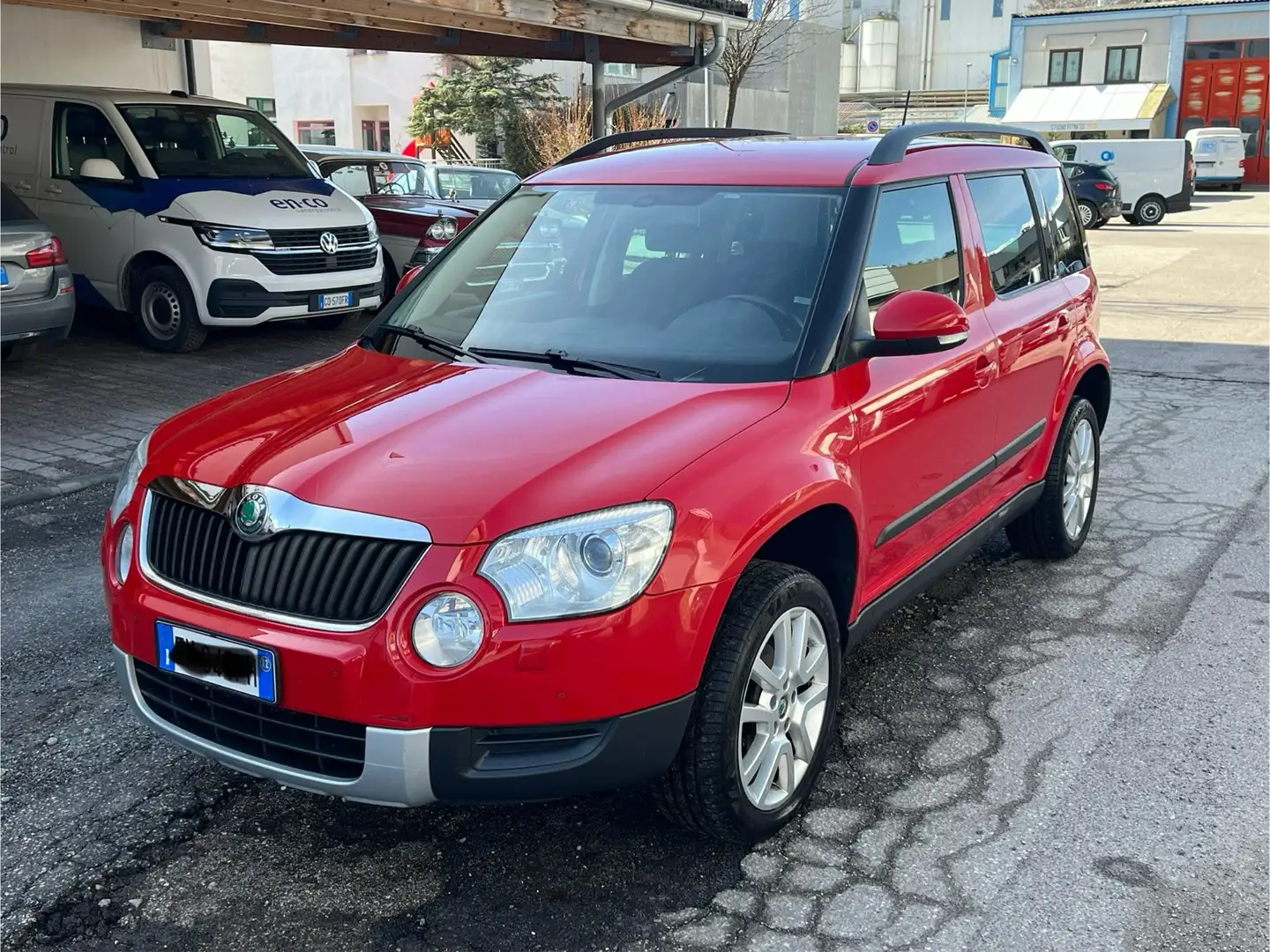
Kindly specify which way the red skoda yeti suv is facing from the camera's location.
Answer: facing the viewer and to the left of the viewer

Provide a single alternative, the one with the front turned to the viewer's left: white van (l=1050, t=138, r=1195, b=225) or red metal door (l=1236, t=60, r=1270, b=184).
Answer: the white van

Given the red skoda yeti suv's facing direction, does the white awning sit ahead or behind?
behind

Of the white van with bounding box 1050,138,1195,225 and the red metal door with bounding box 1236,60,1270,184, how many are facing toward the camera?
1

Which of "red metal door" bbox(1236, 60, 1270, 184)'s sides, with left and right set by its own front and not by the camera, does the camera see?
front

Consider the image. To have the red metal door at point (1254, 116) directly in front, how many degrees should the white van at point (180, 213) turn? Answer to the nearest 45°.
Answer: approximately 90° to its left

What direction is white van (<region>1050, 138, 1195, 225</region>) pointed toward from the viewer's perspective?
to the viewer's left

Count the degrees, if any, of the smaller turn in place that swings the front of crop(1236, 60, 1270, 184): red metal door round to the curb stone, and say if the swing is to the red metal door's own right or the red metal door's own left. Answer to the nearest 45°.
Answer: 0° — it already faces it

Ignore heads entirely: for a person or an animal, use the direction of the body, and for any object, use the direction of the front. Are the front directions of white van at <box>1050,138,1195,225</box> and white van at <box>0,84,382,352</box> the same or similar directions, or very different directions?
very different directions

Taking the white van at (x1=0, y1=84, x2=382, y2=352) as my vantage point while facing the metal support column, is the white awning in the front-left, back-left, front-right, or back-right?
front-left

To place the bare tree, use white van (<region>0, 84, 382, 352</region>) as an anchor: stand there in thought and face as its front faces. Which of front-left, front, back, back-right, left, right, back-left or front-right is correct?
left

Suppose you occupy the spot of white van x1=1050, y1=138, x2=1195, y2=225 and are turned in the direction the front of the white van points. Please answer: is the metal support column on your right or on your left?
on your left

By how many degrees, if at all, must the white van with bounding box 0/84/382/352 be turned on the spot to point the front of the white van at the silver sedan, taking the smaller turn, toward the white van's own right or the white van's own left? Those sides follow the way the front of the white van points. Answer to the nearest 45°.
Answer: approximately 90° to the white van's own right

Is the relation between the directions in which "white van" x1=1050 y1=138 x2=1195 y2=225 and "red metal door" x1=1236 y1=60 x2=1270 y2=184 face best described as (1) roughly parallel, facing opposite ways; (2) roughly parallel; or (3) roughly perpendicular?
roughly perpendicular
